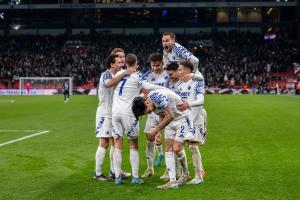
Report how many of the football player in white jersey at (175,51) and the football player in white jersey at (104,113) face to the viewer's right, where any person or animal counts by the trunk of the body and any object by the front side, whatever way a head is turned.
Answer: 1

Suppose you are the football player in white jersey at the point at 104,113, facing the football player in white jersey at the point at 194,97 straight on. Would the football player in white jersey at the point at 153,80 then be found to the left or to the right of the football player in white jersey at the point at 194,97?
left

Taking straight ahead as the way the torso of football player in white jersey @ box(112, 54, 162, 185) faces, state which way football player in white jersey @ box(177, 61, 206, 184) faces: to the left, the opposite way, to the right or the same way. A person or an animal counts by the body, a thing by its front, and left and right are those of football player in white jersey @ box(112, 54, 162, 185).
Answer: the opposite way

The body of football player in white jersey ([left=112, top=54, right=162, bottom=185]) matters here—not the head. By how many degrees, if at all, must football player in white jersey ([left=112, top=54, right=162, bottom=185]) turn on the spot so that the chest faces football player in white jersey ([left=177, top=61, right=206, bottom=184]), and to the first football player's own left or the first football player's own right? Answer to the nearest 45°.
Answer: approximately 45° to the first football player's own right

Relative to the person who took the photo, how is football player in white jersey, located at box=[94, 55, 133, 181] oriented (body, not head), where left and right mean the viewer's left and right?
facing to the right of the viewer

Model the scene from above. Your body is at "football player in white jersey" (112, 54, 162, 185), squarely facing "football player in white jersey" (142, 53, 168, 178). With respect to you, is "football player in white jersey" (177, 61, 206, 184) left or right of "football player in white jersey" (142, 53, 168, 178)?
right

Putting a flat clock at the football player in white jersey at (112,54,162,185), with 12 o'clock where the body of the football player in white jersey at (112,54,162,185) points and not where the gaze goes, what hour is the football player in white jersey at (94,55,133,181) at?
the football player in white jersey at (94,55,133,181) is roughly at 9 o'clock from the football player in white jersey at (112,54,162,185).

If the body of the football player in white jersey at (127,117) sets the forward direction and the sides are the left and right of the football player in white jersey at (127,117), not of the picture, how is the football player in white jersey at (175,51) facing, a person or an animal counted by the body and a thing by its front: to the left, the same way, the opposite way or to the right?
the opposite way

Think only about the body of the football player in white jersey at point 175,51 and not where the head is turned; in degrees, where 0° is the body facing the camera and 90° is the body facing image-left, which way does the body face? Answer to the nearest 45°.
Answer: approximately 45°

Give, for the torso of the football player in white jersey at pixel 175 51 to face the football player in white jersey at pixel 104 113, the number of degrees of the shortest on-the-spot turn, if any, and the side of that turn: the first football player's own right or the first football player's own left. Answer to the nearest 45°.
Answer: approximately 45° to the first football player's own right

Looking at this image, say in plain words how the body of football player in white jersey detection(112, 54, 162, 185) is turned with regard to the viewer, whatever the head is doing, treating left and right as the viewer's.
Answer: facing away from the viewer and to the right of the viewer
